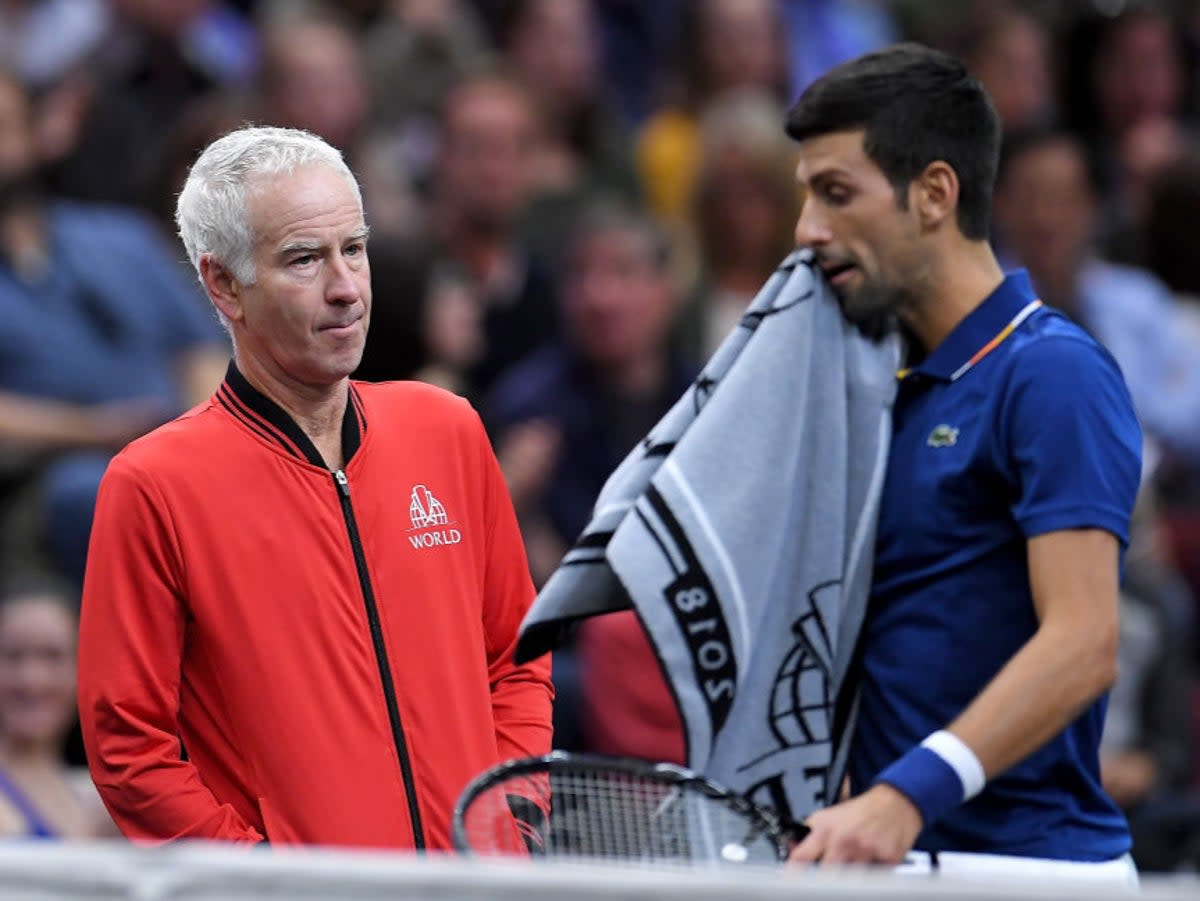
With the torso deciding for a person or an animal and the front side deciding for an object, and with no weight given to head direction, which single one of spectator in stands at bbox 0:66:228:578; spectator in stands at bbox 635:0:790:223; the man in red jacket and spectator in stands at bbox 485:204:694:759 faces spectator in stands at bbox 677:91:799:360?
spectator in stands at bbox 635:0:790:223

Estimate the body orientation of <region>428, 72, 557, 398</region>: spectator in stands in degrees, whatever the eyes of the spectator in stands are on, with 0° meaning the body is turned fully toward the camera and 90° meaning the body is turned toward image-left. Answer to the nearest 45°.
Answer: approximately 0°

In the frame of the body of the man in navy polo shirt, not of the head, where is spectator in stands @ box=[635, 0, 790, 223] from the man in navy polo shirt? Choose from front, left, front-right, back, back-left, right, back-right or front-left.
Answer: back-right

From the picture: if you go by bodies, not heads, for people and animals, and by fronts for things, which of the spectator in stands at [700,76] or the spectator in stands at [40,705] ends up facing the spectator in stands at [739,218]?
the spectator in stands at [700,76]

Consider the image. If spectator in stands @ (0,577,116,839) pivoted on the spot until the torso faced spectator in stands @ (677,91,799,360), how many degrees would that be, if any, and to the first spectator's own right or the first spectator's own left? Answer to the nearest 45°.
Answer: approximately 135° to the first spectator's own left

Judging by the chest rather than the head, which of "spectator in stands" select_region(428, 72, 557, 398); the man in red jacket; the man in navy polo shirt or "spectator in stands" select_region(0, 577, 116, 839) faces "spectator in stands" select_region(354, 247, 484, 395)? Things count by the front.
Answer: "spectator in stands" select_region(428, 72, 557, 398)

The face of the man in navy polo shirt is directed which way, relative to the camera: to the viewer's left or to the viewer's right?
to the viewer's left

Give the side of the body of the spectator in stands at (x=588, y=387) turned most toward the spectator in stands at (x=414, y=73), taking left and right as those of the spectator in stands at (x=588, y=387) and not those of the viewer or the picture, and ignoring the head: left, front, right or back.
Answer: back

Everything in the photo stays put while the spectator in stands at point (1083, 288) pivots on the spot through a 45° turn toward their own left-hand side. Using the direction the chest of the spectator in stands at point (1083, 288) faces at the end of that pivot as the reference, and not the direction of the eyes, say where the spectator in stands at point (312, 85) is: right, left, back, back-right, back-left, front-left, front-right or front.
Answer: back-right

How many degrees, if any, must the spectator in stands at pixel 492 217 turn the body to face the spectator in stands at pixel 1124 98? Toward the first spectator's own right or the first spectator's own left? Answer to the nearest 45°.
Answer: approximately 135° to the first spectator's own left

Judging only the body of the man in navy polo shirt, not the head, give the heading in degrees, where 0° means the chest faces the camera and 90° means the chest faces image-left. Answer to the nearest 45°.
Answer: approximately 45°
